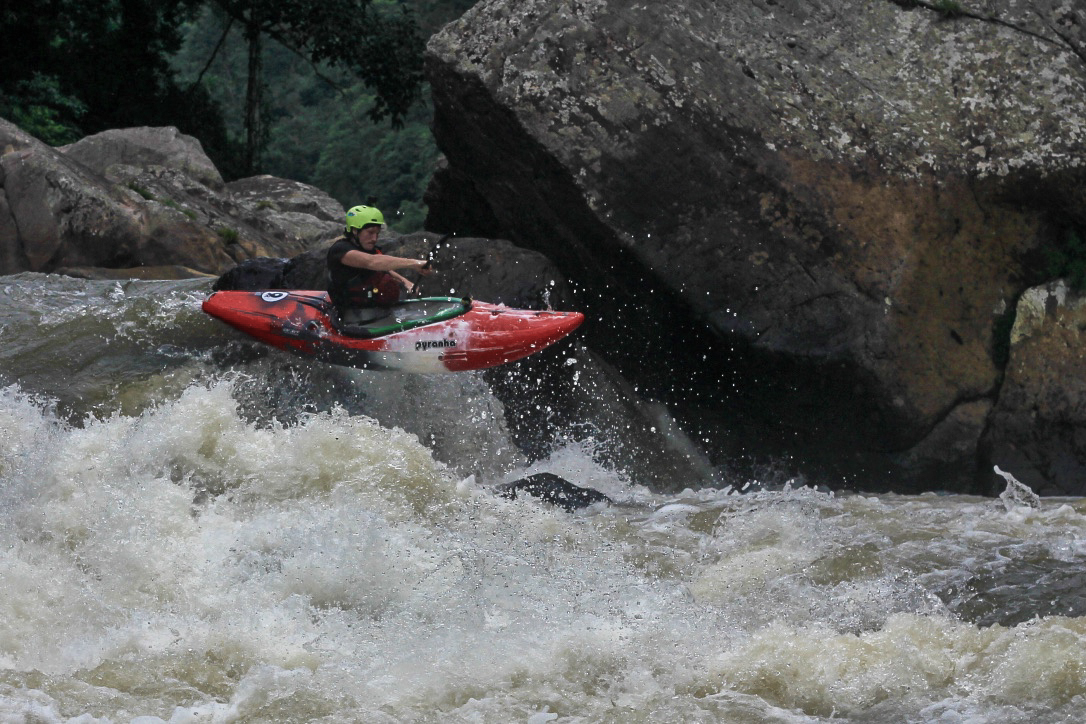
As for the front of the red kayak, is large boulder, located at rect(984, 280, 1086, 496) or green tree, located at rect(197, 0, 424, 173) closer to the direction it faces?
the large boulder

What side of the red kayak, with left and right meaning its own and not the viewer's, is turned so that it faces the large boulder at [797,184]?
front

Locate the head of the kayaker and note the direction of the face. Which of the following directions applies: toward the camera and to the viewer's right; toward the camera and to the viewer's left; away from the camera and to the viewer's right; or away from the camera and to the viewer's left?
toward the camera and to the viewer's right

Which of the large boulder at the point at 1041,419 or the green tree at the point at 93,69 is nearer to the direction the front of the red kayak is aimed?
the large boulder

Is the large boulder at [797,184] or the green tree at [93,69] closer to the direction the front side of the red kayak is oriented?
the large boulder

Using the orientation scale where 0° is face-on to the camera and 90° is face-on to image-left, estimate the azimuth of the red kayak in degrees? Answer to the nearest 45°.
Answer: approximately 270°

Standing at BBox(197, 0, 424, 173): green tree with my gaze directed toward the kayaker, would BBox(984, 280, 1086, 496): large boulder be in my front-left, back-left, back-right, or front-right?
front-left

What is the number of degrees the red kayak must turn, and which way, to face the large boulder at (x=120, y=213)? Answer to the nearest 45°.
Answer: approximately 135° to its left

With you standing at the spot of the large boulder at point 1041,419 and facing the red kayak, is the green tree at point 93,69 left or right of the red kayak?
right

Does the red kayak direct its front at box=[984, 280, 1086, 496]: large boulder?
yes

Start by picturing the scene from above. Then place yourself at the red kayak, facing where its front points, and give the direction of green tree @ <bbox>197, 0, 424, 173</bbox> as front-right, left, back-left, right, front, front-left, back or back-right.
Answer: left

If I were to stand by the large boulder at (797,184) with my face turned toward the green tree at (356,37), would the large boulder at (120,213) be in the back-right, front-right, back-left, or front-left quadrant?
front-left

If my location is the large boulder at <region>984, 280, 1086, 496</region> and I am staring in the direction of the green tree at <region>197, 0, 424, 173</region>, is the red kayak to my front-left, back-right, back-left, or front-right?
front-left
